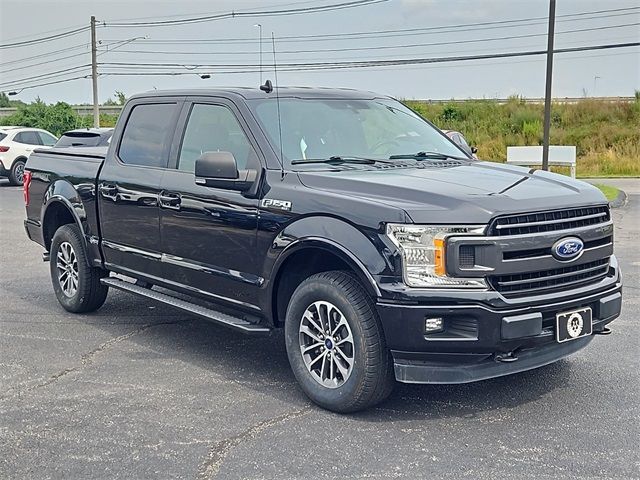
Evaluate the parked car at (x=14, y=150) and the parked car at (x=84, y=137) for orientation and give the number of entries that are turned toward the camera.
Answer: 0

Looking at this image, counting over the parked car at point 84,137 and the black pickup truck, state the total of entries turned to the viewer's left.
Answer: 0

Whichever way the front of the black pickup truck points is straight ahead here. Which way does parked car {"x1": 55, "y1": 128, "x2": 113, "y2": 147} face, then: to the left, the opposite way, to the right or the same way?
to the left

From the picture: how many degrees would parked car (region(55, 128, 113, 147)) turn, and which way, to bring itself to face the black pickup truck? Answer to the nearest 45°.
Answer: approximately 135° to its right

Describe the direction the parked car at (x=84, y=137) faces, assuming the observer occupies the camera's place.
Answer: facing away from the viewer and to the right of the viewer

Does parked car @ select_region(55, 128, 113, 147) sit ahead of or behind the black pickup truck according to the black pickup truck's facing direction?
behind

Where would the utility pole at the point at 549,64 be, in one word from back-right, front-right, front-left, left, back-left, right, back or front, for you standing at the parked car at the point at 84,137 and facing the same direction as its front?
front-right

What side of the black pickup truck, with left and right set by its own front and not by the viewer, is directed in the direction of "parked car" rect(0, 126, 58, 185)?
back
